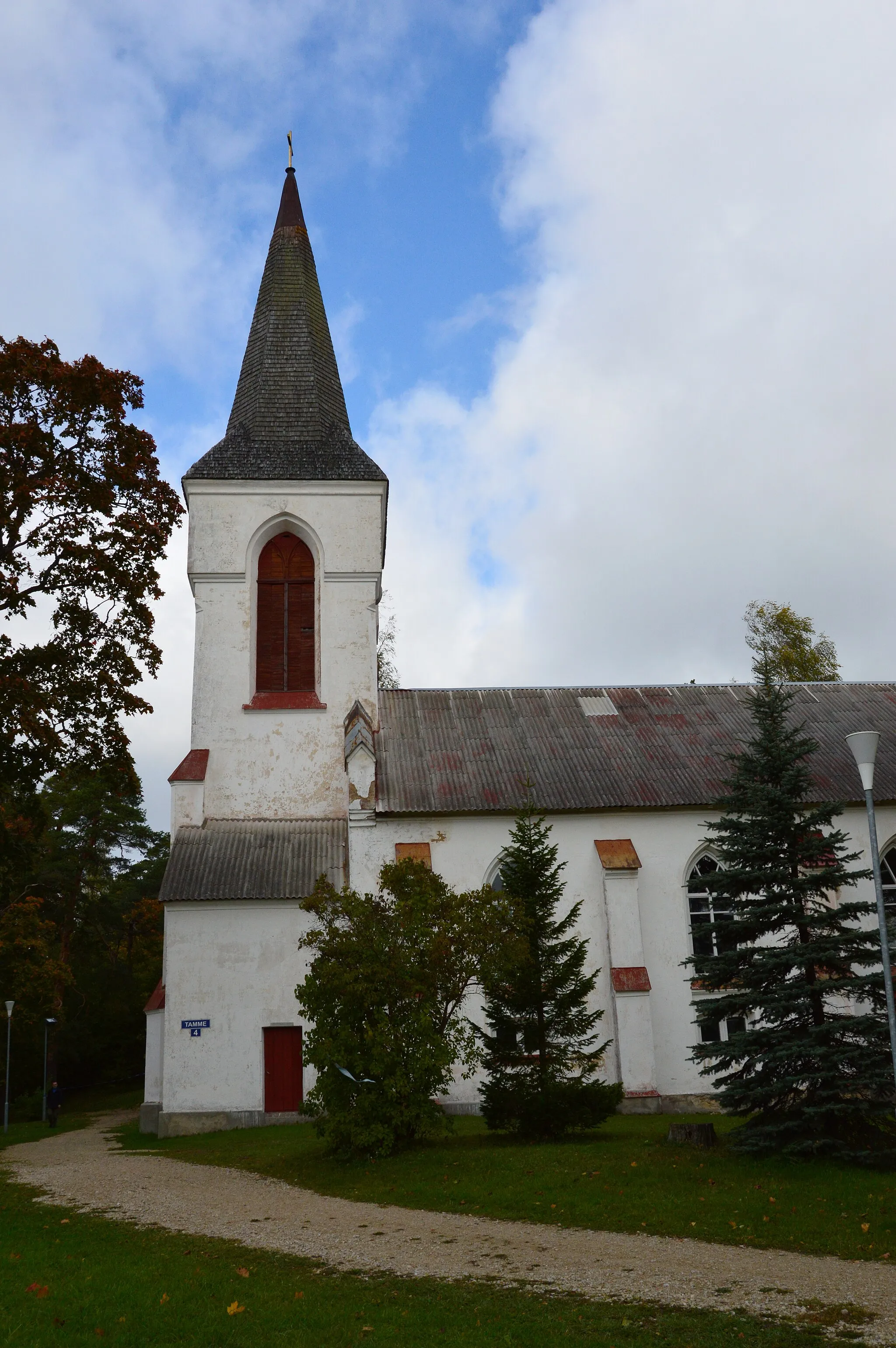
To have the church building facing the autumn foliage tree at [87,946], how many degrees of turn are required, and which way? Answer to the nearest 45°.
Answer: approximately 45° to its right

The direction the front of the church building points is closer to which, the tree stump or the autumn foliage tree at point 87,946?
the autumn foliage tree

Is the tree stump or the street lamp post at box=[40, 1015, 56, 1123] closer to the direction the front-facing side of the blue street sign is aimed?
the tree stump

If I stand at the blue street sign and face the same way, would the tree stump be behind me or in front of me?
in front

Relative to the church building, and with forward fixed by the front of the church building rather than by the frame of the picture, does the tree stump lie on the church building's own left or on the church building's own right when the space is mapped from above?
on the church building's own left

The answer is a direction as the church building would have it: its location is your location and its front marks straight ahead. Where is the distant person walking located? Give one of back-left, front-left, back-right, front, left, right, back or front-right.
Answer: front-right

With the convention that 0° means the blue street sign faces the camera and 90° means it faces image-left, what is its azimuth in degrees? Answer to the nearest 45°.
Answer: approximately 0°

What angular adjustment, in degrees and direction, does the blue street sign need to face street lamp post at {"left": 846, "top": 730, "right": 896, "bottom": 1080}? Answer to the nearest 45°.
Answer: approximately 45° to its left

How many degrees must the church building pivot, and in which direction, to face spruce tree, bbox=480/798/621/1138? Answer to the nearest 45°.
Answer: approximately 135° to its left

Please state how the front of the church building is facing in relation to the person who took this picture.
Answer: facing to the left of the viewer

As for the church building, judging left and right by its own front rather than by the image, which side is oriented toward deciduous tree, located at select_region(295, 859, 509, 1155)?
left

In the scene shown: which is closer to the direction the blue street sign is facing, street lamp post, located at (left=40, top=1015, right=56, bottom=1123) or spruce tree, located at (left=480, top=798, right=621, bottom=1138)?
the spruce tree

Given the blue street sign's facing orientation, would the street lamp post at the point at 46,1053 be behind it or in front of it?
behind

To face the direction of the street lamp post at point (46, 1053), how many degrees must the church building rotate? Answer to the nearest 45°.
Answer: approximately 45° to its right

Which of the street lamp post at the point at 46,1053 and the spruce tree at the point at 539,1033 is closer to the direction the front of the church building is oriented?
the street lamp post

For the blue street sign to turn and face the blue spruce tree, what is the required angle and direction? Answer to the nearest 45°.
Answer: approximately 45° to its left
